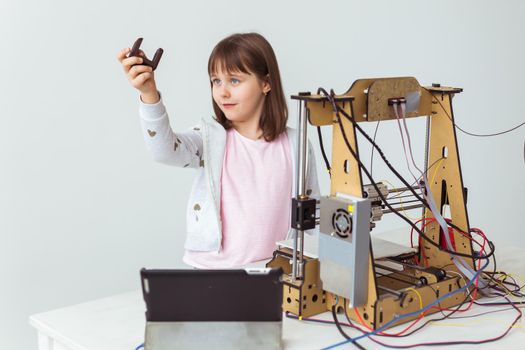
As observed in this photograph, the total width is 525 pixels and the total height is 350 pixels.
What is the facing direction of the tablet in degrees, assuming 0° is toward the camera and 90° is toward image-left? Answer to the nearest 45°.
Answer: approximately 180°

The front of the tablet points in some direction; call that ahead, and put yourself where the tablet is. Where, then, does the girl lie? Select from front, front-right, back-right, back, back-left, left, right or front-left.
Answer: front

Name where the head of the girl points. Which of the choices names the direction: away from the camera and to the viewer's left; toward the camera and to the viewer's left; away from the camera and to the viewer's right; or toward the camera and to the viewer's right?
toward the camera and to the viewer's left
